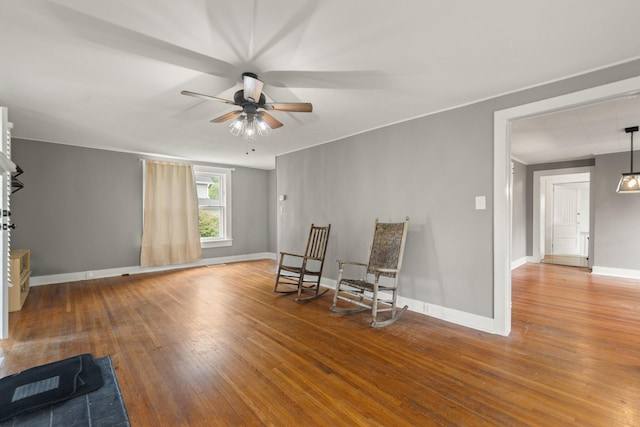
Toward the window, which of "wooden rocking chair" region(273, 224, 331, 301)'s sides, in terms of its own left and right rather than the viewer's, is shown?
right

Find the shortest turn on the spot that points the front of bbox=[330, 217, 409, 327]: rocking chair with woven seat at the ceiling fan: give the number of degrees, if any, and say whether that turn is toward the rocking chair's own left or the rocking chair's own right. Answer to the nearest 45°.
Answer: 0° — it already faces it

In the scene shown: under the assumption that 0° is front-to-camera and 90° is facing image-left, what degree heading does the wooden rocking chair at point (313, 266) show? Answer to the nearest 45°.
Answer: approximately 45°

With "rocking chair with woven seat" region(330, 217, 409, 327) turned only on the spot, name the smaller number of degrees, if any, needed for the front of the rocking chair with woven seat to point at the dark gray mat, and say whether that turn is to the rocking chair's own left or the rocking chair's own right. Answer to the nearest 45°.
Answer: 0° — it already faces it

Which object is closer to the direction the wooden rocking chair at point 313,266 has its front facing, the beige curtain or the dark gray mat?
the dark gray mat

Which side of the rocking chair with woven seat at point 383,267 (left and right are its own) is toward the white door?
back

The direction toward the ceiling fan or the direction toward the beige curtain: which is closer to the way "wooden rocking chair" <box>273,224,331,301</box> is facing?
the ceiling fan

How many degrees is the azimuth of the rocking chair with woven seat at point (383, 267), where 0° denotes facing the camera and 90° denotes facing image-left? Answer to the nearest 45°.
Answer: approximately 45°
